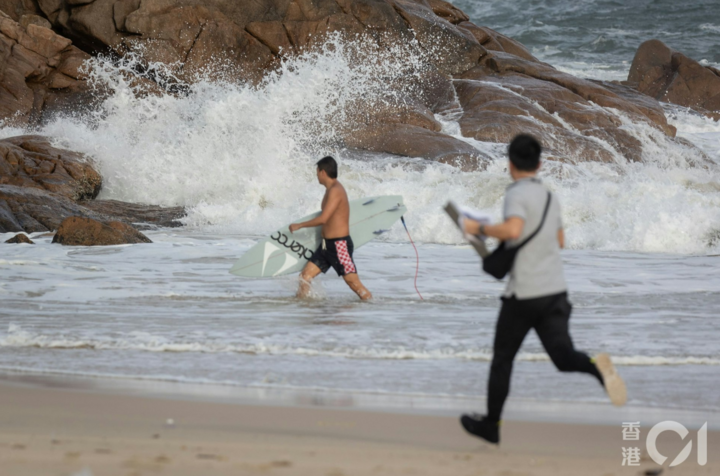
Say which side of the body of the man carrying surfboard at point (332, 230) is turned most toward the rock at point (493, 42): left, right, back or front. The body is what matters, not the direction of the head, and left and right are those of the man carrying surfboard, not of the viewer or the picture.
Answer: right

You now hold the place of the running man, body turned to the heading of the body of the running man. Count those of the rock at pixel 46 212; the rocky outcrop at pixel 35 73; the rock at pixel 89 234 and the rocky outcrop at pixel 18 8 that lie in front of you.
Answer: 4

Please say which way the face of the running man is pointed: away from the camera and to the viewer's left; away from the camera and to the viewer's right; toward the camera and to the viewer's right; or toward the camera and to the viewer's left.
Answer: away from the camera and to the viewer's left

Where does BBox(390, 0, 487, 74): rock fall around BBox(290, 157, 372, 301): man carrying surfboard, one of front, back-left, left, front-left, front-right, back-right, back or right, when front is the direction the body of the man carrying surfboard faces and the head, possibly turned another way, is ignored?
right

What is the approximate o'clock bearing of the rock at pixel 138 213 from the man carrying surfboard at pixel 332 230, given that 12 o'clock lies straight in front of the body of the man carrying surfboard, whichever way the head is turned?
The rock is roughly at 2 o'clock from the man carrying surfboard.

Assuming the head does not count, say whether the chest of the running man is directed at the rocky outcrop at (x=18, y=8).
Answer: yes

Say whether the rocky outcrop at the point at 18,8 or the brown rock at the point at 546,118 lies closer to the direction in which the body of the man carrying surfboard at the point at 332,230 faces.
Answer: the rocky outcrop

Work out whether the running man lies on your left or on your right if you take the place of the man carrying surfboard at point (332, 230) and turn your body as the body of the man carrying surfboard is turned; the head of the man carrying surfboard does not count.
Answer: on your left

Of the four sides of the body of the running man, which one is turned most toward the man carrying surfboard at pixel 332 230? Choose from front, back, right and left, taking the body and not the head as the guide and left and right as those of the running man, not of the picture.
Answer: front

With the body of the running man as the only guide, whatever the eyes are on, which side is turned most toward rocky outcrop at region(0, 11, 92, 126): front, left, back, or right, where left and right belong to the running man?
front

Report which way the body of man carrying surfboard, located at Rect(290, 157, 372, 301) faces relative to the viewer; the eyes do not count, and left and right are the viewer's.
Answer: facing to the left of the viewer

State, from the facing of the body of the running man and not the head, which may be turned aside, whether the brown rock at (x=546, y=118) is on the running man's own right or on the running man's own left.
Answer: on the running man's own right

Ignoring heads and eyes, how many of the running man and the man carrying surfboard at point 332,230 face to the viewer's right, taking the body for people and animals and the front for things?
0

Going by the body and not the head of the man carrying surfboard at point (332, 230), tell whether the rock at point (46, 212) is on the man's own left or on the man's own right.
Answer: on the man's own right

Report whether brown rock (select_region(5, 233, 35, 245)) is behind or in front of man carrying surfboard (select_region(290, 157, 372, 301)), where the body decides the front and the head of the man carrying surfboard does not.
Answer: in front

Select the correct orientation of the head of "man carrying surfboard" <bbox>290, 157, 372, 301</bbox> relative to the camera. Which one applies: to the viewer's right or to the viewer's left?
to the viewer's left

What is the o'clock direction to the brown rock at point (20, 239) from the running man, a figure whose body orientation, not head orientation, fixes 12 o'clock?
The brown rock is roughly at 12 o'clock from the running man.

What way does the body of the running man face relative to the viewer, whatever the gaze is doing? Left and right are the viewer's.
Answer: facing away from the viewer and to the left of the viewer

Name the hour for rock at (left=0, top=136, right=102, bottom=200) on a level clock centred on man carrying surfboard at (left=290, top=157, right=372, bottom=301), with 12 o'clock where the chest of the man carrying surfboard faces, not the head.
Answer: The rock is roughly at 2 o'clock from the man carrying surfboard.

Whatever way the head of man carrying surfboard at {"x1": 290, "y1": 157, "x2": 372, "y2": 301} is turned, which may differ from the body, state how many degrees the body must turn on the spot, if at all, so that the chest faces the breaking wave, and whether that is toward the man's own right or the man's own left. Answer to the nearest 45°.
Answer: approximately 90° to the man's own right
